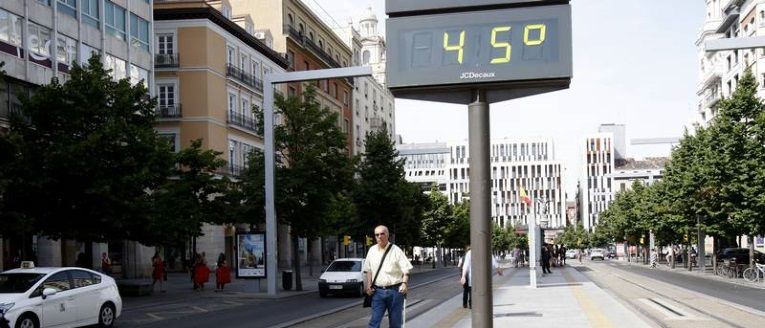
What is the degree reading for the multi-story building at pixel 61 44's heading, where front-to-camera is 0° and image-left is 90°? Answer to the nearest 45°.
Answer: approximately 315°

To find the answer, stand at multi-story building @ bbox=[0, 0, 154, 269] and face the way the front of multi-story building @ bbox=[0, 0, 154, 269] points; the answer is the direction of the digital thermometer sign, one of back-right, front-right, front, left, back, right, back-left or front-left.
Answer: front-right

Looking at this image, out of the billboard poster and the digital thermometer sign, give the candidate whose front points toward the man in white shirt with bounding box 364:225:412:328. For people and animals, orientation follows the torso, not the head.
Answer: the billboard poster

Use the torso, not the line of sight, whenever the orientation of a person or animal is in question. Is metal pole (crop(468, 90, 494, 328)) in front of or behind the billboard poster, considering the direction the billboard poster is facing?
in front

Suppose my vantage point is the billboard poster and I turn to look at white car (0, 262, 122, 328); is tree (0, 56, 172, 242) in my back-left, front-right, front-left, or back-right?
front-right

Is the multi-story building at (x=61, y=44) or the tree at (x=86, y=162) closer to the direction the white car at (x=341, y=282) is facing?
the tree

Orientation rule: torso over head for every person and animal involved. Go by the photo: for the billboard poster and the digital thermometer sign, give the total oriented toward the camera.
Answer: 2

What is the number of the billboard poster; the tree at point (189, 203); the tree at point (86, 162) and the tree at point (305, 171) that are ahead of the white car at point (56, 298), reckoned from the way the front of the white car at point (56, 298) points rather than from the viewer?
0

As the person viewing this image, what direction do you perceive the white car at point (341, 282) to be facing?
facing the viewer and to the left of the viewer

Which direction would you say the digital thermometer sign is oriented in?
toward the camera

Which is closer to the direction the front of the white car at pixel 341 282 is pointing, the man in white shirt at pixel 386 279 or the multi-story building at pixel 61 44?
the man in white shirt

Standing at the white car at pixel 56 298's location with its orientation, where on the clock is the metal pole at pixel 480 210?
The metal pole is roughly at 10 o'clock from the white car.

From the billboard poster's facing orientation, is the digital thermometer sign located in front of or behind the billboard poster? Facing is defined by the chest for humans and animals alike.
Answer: in front

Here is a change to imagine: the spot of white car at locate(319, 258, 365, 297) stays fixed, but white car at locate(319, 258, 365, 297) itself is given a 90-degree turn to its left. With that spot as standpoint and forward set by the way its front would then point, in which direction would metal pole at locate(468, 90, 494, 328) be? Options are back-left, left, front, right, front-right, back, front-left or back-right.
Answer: front-right
